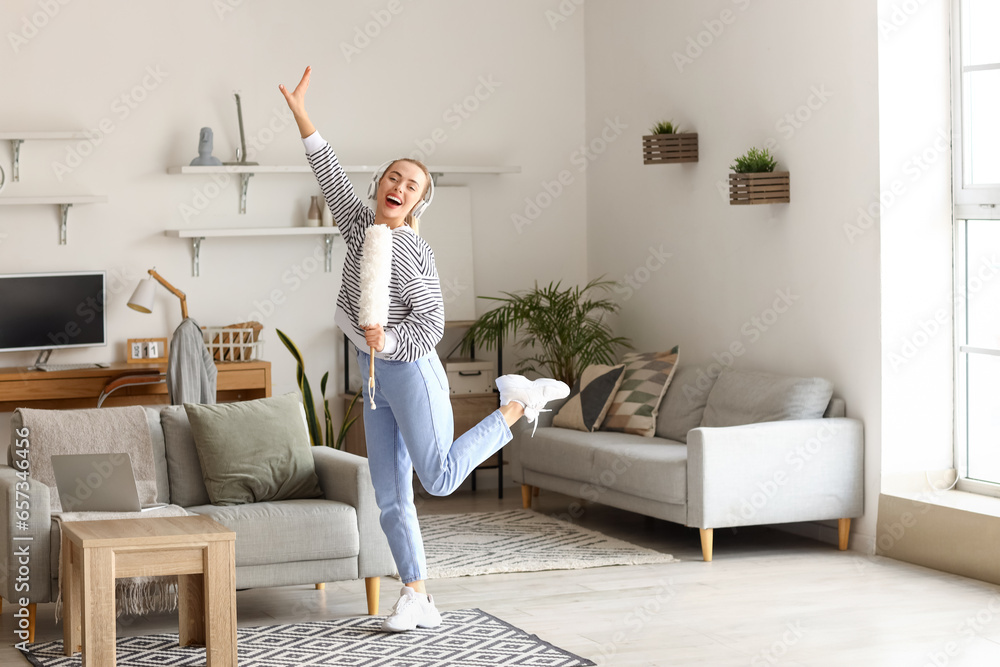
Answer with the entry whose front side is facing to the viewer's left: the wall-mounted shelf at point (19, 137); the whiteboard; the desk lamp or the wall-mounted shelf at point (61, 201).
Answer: the desk lamp

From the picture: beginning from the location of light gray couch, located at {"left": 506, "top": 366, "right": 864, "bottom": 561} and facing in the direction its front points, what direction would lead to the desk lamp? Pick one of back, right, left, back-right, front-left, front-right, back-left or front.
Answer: front-right

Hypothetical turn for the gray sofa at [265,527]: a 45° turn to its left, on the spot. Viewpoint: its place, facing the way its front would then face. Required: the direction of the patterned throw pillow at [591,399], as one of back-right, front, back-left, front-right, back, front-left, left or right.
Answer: left

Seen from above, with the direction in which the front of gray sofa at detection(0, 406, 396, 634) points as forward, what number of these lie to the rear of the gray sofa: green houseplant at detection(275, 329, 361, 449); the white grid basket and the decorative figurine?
3

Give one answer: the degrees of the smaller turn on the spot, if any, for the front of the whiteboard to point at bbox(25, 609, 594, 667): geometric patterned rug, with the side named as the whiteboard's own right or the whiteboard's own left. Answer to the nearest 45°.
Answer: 0° — it already faces it

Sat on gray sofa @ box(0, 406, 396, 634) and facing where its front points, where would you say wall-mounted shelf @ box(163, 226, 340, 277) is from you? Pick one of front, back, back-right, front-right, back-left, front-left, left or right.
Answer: back

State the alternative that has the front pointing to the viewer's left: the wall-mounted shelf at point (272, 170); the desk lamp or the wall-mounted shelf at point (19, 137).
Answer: the desk lamp

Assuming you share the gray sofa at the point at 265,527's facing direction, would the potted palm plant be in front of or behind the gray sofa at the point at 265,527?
behind

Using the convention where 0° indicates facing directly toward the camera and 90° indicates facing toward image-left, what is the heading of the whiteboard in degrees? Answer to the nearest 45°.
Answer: approximately 0°

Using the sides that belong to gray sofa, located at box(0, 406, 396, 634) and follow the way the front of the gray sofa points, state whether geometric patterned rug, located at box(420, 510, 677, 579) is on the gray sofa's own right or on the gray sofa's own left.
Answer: on the gray sofa's own left

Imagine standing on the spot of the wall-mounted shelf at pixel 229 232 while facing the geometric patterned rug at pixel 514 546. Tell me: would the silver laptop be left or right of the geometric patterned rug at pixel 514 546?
right

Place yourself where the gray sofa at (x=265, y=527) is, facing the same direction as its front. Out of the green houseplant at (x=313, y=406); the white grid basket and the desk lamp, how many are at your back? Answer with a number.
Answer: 3
